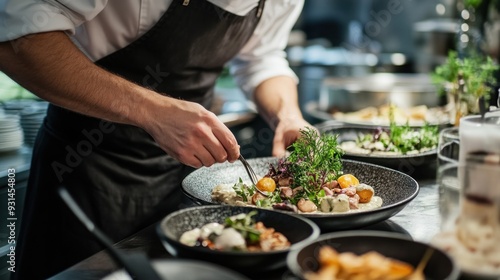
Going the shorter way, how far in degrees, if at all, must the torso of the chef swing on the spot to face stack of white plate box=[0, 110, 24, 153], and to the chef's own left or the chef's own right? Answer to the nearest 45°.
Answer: approximately 180°

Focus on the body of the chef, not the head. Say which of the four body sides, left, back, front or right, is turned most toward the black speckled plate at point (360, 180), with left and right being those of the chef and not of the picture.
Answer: front

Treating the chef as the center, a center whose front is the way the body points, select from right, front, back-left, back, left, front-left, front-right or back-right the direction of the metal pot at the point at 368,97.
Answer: left

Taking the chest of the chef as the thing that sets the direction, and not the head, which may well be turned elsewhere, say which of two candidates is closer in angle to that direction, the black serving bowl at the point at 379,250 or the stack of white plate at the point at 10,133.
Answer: the black serving bowl

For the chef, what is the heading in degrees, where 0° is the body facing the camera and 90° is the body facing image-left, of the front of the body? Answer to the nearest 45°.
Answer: approximately 315°

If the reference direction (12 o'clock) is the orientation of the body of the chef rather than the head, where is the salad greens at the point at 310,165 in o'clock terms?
The salad greens is roughly at 12 o'clock from the chef.

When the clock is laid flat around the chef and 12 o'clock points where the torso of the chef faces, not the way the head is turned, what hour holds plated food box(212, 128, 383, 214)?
The plated food is roughly at 12 o'clock from the chef.

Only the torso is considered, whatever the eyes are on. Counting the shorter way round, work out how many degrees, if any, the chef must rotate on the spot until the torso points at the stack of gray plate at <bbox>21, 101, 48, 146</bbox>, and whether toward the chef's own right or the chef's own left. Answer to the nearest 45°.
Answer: approximately 180°

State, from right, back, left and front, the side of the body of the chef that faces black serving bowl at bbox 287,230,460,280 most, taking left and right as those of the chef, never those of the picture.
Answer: front
